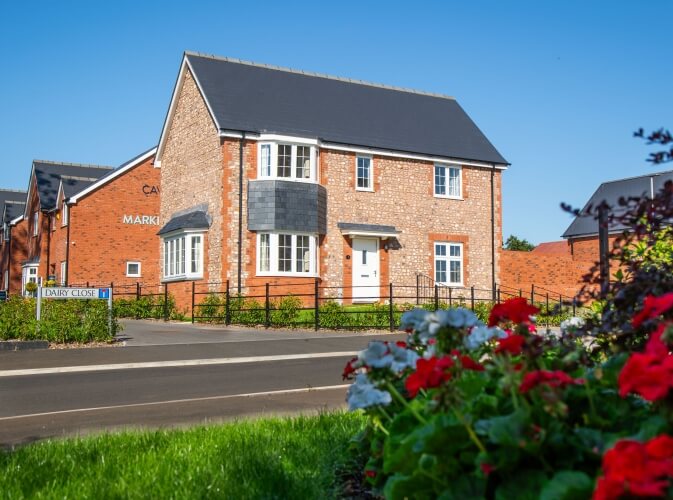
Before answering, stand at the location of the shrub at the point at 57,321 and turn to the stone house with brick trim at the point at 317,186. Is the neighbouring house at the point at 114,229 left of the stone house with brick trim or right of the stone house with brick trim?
left

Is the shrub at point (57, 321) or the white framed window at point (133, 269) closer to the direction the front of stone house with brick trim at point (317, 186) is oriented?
the shrub

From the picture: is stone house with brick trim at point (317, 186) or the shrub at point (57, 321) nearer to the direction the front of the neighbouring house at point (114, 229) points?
the shrub

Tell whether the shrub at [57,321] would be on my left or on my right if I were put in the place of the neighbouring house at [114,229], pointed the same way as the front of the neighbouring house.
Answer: on my left

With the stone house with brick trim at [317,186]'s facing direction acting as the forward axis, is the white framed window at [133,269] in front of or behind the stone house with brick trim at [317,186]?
behind

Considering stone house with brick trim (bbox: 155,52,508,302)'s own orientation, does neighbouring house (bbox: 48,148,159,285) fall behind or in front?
behind

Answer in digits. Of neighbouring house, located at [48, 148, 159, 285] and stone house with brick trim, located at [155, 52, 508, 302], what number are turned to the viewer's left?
1

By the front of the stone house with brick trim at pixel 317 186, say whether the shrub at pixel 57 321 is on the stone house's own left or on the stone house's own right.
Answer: on the stone house's own right

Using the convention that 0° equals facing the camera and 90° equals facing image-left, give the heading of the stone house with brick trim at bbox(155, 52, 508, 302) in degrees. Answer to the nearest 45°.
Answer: approximately 315°

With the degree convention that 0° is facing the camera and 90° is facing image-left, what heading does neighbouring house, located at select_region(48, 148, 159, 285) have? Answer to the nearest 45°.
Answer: approximately 90°

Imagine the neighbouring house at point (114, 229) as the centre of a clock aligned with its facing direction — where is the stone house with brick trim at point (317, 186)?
The stone house with brick trim is roughly at 8 o'clock from the neighbouring house.
